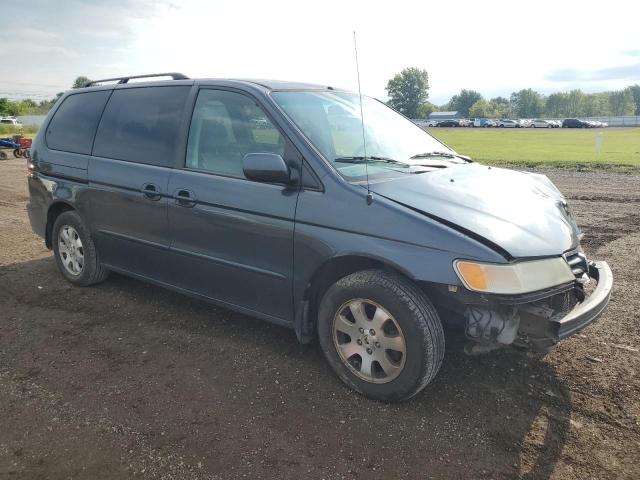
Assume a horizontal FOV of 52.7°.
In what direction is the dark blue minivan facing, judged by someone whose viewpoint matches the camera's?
facing the viewer and to the right of the viewer
